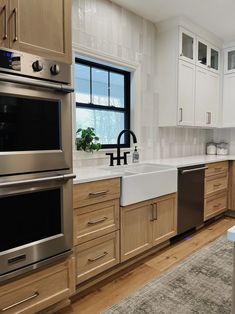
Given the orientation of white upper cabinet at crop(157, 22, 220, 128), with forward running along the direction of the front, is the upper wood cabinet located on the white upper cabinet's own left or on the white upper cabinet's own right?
on the white upper cabinet's own right

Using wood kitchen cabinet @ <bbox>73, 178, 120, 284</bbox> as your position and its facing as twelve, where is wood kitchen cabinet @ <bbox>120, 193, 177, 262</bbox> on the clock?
wood kitchen cabinet @ <bbox>120, 193, 177, 262</bbox> is roughly at 9 o'clock from wood kitchen cabinet @ <bbox>73, 178, 120, 284</bbox>.

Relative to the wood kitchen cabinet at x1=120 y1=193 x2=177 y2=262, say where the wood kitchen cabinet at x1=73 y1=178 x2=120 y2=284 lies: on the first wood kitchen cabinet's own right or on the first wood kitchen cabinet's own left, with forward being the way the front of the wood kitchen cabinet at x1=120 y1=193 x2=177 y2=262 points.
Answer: on the first wood kitchen cabinet's own right

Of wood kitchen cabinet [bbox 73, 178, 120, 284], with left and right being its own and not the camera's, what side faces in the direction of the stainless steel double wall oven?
right

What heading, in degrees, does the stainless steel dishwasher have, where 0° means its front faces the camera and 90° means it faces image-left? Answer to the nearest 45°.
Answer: approximately 315°

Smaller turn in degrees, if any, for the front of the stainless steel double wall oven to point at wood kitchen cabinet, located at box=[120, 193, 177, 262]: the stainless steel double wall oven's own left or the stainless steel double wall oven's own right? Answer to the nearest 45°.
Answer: approximately 90° to the stainless steel double wall oven's own left

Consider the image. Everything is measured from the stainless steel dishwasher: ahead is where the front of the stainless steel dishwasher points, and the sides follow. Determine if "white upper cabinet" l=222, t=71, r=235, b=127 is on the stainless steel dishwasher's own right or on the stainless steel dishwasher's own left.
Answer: on the stainless steel dishwasher's own left

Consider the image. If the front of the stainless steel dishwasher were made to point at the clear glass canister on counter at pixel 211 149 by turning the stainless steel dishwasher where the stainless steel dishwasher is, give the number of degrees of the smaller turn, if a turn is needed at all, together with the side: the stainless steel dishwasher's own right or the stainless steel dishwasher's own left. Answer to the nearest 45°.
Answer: approximately 135° to the stainless steel dishwasher's own left

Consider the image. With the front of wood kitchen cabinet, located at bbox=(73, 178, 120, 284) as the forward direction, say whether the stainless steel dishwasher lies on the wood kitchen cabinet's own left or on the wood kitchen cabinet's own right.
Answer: on the wood kitchen cabinet's own left

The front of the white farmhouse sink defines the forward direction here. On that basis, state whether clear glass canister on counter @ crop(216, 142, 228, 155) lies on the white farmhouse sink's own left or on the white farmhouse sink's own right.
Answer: on the white farmhouse sink's own left

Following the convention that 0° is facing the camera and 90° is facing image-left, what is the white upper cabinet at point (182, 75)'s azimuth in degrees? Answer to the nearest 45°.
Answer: approximately 315°

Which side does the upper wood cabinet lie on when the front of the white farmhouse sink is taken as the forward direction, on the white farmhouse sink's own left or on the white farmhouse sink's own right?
on the white farmhouse sink's own right
